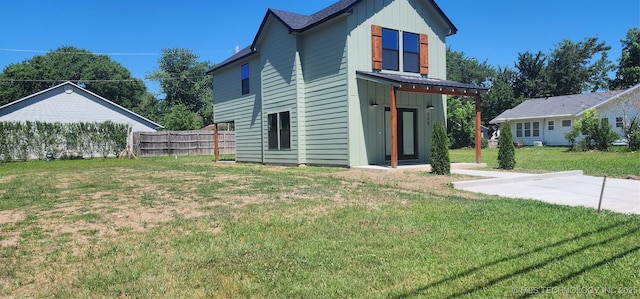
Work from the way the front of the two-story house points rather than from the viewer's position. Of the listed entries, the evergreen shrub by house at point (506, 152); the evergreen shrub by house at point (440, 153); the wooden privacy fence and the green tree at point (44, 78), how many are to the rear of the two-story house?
2

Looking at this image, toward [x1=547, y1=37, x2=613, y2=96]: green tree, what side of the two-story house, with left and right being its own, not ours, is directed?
left

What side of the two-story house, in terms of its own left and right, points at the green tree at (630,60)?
left

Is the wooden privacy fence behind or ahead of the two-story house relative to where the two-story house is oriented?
behind

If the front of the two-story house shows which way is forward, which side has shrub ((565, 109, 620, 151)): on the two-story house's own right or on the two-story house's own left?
on the two-story house's own left

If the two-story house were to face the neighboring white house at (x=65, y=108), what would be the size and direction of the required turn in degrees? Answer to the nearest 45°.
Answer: approximately 180°

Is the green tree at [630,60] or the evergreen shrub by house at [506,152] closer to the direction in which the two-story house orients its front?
the evergreen shrub by house

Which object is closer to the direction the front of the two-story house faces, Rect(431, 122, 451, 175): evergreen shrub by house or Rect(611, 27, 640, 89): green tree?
the evergreen shrub by house
